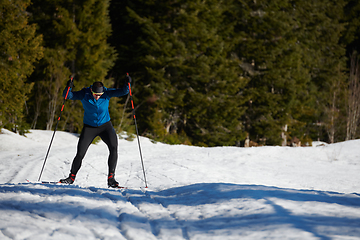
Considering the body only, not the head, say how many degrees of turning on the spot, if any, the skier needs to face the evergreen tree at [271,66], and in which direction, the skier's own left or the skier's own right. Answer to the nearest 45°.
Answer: approximately 135° to the skier's own left

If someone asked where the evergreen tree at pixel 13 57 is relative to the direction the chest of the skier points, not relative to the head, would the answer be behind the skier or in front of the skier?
behind

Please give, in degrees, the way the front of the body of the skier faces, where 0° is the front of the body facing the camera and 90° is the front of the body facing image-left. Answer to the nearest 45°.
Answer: approximately 0°

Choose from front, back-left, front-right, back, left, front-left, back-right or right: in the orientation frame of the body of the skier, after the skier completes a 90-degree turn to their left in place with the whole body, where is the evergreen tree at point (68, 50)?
left

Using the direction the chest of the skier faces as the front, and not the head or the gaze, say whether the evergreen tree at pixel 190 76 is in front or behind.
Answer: behind
